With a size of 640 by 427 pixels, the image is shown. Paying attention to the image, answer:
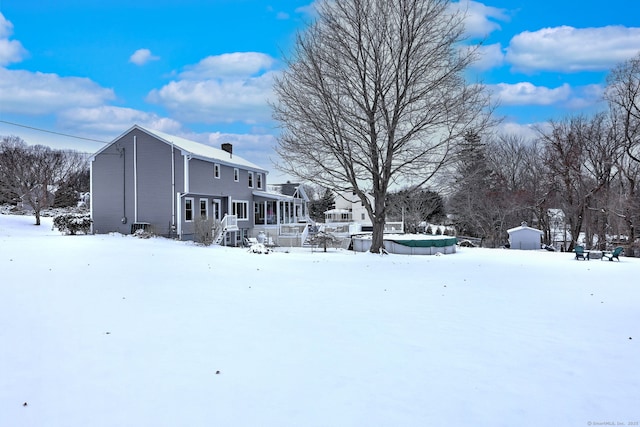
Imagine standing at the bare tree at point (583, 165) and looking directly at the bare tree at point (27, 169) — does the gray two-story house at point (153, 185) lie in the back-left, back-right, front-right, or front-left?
front-left

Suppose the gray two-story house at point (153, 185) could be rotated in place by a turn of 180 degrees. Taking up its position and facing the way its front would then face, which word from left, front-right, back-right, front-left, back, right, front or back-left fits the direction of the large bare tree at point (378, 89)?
front

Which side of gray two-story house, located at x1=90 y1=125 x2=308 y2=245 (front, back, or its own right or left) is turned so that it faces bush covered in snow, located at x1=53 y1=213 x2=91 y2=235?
left

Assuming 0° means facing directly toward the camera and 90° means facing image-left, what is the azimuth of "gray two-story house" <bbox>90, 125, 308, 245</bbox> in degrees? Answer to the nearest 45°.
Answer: approximately 135°

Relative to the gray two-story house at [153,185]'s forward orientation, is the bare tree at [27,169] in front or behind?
in front

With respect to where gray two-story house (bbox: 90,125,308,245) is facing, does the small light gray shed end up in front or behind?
behind

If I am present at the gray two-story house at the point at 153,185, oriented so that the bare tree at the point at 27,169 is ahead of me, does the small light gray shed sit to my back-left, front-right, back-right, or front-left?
back-right

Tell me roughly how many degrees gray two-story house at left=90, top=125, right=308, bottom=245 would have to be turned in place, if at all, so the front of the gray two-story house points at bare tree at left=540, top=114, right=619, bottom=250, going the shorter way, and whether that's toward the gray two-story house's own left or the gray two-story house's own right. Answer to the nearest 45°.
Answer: approximately 135° to the gray two-story house's own right
